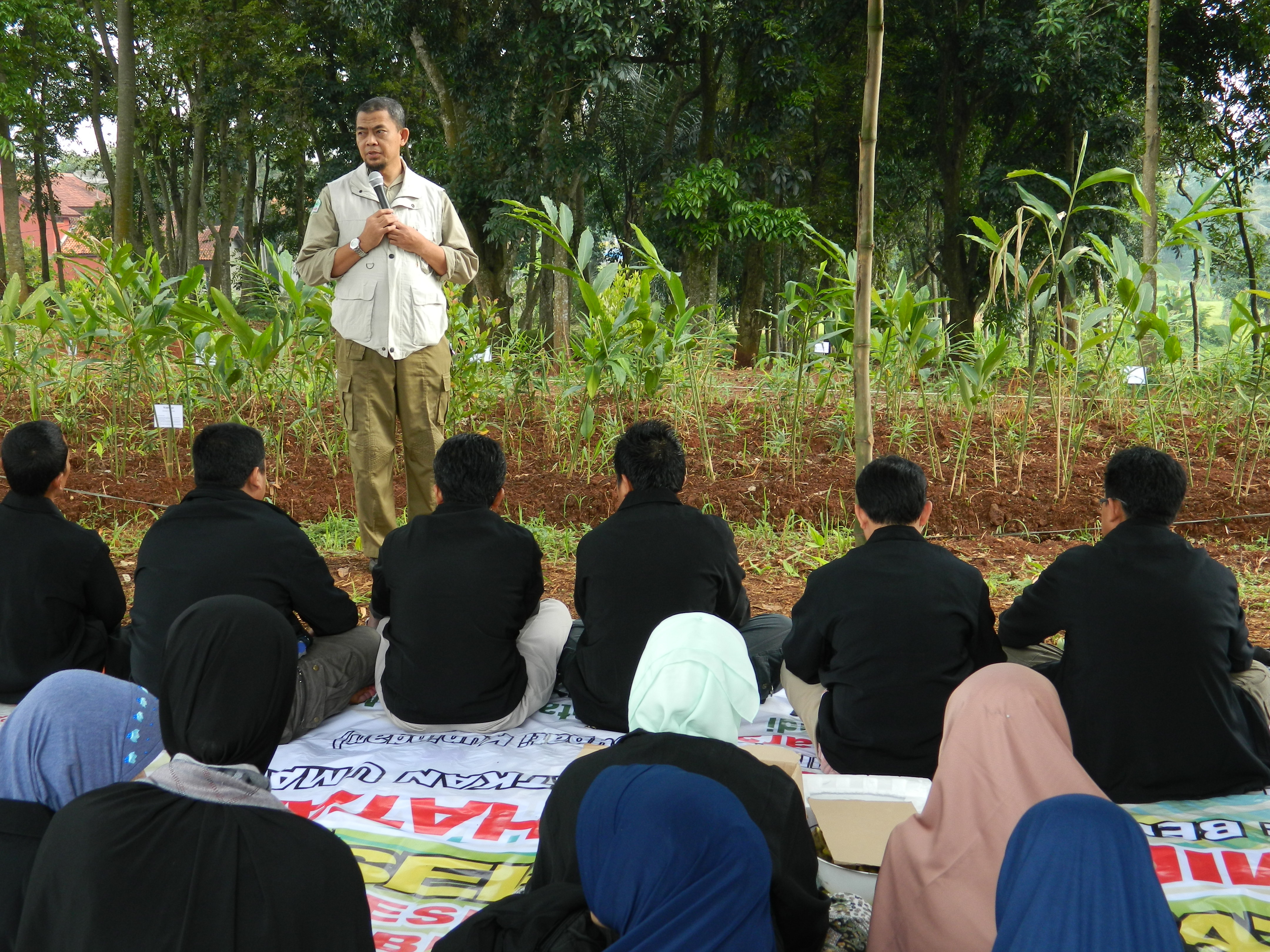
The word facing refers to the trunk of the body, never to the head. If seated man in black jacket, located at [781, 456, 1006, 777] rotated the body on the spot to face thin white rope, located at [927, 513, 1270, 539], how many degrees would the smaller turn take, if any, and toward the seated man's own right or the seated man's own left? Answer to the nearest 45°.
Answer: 0° — they already face it

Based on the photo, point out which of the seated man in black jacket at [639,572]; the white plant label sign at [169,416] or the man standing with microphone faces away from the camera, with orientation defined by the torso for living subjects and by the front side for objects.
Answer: the seated man in black jacket

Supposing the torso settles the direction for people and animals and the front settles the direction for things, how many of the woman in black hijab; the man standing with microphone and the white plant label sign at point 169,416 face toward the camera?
2

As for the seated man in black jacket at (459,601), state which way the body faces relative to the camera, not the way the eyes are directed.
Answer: away from the camera

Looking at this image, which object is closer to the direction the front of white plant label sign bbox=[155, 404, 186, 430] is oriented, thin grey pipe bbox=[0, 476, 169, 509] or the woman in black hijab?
the woman in black hijab

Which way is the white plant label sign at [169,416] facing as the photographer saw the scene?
facing the viewer

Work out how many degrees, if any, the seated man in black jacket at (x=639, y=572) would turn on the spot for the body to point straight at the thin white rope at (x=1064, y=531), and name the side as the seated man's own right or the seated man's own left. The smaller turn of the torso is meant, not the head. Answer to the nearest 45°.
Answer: approximately 45° to the seated man's own right

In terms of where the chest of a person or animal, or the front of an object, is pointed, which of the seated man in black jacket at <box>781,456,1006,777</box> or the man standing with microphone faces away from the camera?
the seated man in black jacket

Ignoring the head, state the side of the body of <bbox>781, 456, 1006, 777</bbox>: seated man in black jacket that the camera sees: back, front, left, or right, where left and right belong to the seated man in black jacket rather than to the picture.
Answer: back

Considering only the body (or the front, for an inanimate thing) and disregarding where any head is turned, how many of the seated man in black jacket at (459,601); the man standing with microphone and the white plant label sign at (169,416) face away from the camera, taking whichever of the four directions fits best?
1

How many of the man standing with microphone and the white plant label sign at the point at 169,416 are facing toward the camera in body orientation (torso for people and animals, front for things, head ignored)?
2

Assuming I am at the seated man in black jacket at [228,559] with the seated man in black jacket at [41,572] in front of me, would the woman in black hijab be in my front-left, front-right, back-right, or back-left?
back-left

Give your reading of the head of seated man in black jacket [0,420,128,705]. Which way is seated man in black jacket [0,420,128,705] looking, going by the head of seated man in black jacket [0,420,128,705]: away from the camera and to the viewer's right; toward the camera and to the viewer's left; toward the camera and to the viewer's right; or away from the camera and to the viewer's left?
away from the camera and to the viewer's right

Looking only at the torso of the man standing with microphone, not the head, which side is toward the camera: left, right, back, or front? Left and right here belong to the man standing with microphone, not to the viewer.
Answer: front

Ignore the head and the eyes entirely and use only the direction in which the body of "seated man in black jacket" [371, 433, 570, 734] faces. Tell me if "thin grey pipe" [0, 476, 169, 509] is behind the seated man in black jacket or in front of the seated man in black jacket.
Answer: in front

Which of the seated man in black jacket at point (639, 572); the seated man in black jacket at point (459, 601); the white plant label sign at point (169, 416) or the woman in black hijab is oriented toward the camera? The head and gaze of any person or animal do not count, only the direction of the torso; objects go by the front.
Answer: the white plant label sign

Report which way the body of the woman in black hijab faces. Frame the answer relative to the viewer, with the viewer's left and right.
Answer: facing away from the viewer

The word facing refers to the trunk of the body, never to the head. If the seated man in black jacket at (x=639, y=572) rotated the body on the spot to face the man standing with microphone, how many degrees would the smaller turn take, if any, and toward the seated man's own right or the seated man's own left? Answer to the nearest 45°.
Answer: approximately 45° to the seated man's own left

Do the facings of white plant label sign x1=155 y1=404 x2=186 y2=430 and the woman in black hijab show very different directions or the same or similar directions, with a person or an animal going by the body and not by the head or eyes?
very different directions

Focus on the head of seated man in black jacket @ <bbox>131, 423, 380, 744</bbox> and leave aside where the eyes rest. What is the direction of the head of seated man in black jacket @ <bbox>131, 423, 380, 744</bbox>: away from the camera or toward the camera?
away from the camera

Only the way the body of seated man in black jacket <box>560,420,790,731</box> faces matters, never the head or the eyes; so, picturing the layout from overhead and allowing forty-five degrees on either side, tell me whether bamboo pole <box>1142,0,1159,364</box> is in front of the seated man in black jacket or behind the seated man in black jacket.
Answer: in front
